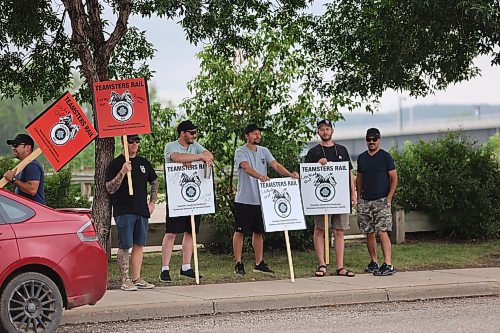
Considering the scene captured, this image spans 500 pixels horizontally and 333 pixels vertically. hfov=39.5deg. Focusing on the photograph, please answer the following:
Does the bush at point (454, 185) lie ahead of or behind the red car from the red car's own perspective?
behind

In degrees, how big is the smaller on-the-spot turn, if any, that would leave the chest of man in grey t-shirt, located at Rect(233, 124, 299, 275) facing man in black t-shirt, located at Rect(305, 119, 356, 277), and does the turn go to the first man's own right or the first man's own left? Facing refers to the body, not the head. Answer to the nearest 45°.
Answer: approximately 45° to the first man's own left

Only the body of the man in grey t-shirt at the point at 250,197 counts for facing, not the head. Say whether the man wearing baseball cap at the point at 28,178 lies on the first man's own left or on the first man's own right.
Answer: on the first man's own right

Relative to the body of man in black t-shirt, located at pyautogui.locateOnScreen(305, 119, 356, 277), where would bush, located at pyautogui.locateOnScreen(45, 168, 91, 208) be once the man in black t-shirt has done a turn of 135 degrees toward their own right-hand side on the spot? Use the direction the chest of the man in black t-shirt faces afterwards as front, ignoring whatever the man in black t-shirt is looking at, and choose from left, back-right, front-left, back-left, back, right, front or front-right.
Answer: front-left

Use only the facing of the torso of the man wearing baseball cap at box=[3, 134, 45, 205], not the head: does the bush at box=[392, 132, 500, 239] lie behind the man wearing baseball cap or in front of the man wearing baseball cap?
behind

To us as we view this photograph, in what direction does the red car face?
facing to the left of the viewer

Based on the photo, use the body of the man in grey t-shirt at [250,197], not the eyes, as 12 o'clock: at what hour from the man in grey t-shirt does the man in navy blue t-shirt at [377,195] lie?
The man in navy blue t-shirt is roughly at 10 o'clock from the man in grey t-shirt.

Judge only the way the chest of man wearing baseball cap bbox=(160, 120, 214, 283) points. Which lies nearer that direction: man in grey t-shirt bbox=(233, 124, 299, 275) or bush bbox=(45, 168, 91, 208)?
the man in grey t-shirt
